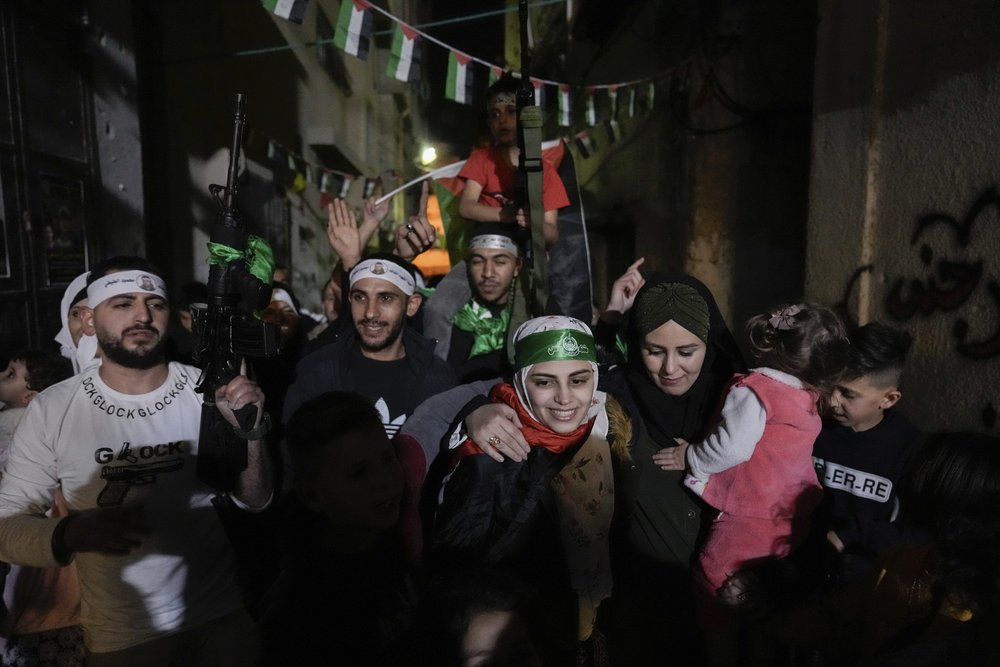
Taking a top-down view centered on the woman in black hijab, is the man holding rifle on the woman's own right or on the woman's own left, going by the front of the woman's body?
on the woman's own right

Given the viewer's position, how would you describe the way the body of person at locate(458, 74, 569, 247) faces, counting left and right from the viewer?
facing the viewer

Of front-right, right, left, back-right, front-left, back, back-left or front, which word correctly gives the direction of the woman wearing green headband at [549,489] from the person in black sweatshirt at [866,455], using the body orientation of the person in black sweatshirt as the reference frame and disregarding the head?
front

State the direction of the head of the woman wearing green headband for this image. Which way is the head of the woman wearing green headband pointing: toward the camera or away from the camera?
toward the camera

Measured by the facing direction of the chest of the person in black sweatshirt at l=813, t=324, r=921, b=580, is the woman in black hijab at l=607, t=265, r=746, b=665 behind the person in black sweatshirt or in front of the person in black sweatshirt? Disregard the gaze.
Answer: in front

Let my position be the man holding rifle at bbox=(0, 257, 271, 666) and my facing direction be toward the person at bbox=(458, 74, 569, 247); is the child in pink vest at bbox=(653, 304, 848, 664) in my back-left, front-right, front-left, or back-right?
front-right

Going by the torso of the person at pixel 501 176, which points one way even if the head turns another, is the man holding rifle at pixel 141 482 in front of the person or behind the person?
in front

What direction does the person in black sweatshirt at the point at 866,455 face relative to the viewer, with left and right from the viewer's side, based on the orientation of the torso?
facing the viewer and to the left of the viewer

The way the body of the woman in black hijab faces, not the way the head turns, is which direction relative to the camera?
toward the camera

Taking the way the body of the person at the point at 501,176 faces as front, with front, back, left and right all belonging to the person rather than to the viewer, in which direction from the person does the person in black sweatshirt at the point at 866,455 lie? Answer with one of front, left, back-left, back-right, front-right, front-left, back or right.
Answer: front-left

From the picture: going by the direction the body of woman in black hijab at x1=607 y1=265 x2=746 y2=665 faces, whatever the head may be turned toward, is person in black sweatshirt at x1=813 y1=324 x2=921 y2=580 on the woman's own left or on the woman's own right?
on the woman's own left
